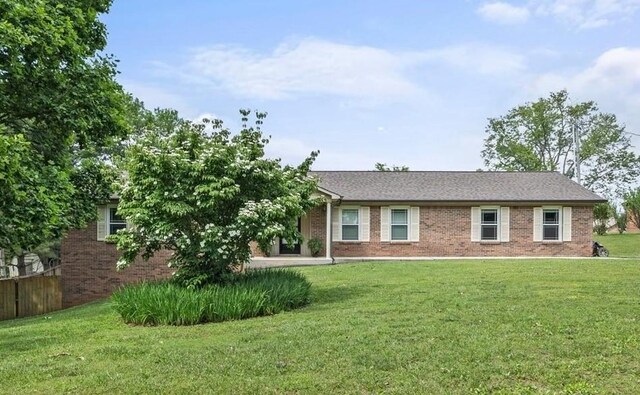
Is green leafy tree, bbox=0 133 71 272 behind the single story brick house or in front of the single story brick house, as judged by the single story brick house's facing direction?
in front

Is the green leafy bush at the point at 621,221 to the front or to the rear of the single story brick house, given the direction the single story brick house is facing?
to the rear

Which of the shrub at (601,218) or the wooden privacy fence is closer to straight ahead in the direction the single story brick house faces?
the wooden privacy fence

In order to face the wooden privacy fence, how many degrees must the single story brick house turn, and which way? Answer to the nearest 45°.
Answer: approximately 45° to its right

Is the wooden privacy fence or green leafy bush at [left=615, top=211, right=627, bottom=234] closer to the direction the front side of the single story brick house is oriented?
the wooden privacy fence

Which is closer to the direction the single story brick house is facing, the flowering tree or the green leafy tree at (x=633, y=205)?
the flowering tree

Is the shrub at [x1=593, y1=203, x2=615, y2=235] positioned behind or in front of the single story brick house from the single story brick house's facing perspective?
behind

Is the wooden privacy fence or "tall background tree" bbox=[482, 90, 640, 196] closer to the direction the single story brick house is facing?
the wooden privacy fence

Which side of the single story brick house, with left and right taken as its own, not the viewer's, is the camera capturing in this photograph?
front
